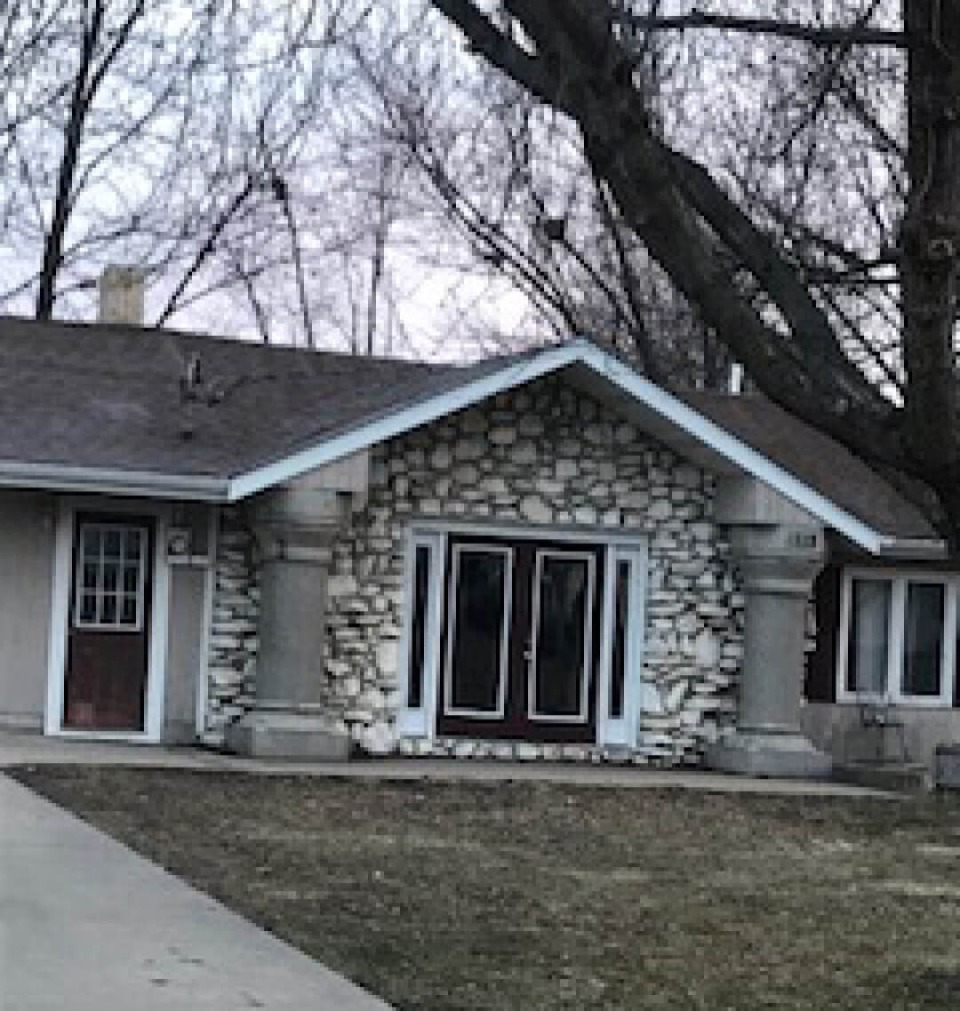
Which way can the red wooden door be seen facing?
toward the camera

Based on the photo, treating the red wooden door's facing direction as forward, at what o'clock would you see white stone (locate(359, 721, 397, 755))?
The white stone is roughly at 9 o'clock from the red wooden door.
